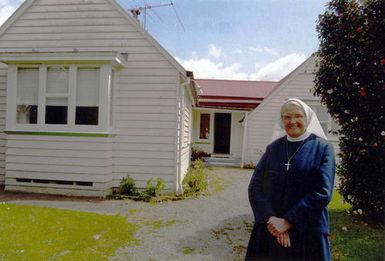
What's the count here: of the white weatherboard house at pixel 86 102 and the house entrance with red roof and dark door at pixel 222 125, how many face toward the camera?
2

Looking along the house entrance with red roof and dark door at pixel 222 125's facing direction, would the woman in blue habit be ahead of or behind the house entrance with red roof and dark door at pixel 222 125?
ahead

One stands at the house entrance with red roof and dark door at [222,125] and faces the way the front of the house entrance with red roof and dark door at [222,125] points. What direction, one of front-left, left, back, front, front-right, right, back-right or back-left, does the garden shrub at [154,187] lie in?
front

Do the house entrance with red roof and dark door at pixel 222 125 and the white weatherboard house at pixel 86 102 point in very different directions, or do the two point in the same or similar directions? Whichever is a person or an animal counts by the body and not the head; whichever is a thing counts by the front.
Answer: same or similar directions

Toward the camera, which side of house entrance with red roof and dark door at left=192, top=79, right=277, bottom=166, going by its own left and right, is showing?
front

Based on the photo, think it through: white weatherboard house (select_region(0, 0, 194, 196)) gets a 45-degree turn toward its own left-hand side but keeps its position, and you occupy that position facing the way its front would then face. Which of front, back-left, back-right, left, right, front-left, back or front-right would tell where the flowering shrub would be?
front

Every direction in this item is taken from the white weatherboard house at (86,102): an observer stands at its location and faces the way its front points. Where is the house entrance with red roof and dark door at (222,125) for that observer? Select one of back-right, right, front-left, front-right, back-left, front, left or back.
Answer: back-left

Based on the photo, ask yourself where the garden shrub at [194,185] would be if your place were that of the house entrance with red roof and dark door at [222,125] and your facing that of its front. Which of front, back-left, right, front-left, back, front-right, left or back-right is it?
front

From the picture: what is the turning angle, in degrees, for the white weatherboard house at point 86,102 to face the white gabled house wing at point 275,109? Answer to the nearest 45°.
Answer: approximately 135° to its left

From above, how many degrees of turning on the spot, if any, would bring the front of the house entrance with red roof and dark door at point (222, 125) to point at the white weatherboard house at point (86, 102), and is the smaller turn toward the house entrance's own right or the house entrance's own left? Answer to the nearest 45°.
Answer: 0° — it already faces it

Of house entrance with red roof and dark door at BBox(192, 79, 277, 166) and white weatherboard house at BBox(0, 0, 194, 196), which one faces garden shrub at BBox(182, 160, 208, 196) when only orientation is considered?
the house entrance with red roof and dark door
